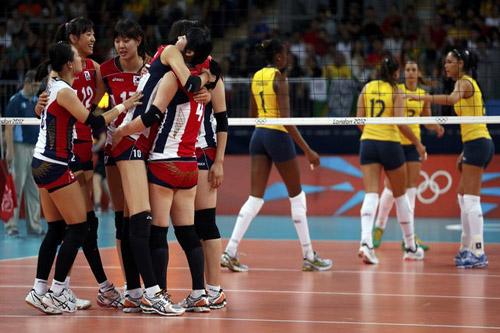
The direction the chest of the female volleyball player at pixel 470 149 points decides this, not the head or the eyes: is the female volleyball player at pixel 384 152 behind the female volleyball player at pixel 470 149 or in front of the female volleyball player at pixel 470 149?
in front

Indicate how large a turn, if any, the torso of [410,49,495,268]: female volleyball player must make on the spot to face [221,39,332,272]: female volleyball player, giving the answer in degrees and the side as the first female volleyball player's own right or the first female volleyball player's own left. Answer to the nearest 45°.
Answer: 0° — they already face them

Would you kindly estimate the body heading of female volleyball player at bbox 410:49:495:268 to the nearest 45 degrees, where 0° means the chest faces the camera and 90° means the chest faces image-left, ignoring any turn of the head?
approximately 90°

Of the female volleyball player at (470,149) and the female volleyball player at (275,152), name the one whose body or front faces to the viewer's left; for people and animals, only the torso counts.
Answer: the female volleyball player at (470,149)

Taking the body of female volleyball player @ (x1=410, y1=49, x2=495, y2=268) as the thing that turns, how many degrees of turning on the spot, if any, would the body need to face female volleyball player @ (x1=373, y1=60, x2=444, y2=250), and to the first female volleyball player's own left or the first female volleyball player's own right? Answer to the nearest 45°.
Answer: approximately 45° to the first female volleyball player's own right

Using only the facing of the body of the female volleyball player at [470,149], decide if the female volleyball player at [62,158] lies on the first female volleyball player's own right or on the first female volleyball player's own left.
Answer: on the first female volleyball player's own left

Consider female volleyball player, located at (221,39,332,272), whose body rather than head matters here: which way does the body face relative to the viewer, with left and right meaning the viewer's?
facing away from the viewer and to the right of the viewer

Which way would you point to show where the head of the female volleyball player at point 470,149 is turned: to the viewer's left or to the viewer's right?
to the viewer's left

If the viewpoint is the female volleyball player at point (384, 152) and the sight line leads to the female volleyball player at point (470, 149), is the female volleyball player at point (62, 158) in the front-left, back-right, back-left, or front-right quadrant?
back-right
